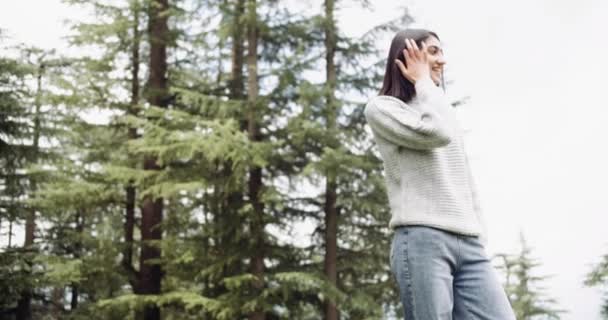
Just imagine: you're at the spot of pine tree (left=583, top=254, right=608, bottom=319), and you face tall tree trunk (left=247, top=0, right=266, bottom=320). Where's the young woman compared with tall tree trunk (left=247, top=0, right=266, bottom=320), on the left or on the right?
left

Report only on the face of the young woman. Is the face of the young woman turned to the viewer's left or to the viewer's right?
to the viewer's right

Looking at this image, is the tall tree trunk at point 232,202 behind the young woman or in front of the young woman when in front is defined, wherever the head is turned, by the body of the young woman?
behind

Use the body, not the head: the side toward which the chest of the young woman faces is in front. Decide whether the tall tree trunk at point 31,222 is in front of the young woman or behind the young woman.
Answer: behind

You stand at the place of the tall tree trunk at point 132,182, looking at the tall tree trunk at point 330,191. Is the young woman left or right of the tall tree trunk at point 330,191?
right

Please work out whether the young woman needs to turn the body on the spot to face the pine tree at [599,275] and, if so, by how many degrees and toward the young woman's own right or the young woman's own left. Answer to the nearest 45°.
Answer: approximately 135° to the young woman's own left

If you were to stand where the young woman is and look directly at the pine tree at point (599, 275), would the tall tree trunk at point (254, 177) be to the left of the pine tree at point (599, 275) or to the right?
left

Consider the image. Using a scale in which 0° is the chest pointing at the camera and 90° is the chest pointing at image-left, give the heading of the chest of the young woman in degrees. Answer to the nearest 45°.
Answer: approximately 315°

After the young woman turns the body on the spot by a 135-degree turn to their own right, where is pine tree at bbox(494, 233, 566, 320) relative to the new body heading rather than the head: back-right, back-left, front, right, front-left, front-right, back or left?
right
